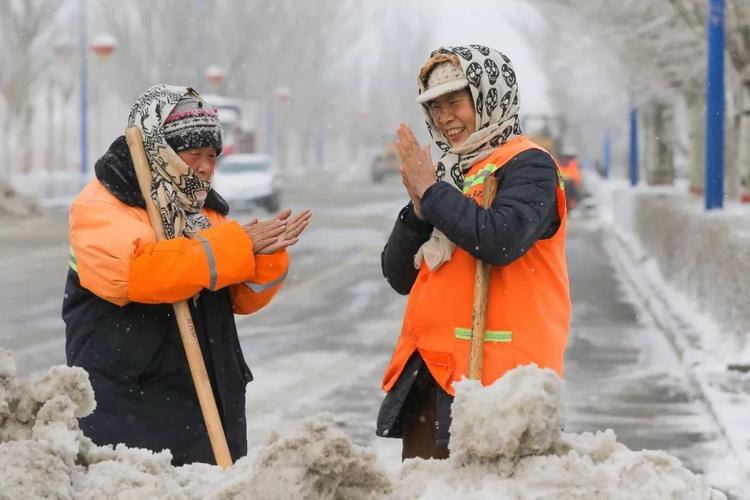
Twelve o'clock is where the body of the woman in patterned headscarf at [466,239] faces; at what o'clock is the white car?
The white car is roughly at 4 o'clock from the woman in patterned headscarf.

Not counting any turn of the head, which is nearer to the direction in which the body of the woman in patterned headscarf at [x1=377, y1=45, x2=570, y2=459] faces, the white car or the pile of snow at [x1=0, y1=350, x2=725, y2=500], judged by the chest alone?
the pile of snow

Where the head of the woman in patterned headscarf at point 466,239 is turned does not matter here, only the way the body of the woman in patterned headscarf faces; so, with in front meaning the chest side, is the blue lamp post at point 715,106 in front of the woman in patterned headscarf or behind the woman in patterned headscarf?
behind

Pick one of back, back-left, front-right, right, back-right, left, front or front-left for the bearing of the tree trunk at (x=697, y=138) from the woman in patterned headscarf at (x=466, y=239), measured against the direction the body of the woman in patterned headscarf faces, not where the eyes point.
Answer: back-right

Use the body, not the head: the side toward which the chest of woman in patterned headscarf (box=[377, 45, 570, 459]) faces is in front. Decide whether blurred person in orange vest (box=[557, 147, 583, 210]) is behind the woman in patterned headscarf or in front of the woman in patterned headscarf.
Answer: behind

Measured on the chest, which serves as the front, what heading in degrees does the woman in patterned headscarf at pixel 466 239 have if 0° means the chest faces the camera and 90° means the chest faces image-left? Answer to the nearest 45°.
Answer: approximately 45°
